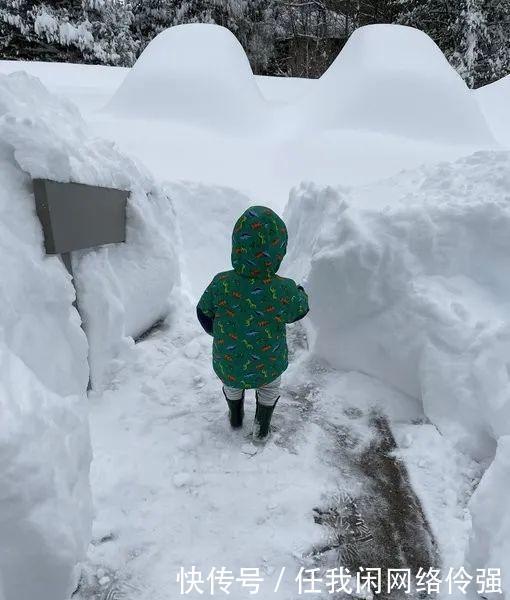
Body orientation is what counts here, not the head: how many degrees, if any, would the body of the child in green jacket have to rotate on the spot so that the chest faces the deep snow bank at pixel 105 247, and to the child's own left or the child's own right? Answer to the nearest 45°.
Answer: approximately 45° to the child's own left

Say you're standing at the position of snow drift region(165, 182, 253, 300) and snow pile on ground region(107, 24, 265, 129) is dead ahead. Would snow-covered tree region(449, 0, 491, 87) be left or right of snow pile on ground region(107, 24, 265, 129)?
right

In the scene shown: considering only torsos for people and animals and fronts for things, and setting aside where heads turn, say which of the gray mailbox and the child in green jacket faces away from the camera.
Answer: the child in green jacket

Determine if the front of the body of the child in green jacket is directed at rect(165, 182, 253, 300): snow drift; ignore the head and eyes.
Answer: yes

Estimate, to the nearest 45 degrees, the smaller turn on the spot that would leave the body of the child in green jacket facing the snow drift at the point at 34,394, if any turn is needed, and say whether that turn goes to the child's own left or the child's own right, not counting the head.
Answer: approximately 135° to the child's own left

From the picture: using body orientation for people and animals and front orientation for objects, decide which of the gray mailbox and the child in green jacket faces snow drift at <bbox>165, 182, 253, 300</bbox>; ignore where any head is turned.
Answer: the child in green jacket

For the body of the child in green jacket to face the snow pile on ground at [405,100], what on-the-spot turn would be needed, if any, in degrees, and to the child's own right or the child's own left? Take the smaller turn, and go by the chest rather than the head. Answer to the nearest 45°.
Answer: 0° — they already face it

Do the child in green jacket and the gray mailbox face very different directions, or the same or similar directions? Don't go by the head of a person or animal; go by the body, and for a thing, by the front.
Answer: very different directions

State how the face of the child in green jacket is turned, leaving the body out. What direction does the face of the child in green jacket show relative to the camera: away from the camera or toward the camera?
away from the camera

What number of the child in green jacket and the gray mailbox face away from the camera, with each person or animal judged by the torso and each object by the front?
1

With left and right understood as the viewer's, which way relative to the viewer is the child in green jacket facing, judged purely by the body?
facing away from the viewer

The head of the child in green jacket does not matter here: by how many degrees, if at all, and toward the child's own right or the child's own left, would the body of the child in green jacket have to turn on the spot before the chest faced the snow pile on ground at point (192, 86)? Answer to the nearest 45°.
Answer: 0° — they already face it
